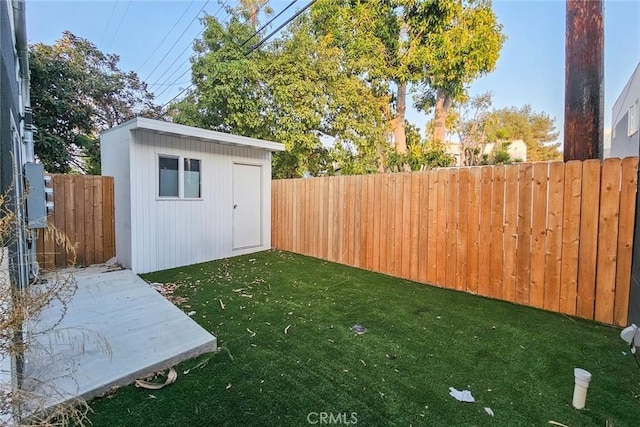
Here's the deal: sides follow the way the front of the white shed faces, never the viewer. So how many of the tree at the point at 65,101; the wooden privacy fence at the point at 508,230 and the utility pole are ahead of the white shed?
2

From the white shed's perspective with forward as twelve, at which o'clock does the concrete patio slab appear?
The concrete patio slab is roughly at 2 o'clock from the white shed.

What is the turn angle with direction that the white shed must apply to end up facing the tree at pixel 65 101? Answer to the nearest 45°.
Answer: approximately 180°

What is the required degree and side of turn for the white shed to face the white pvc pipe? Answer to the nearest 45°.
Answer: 0° — it already faces it

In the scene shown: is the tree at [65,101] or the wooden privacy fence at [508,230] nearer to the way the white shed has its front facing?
the wooden privacy fence

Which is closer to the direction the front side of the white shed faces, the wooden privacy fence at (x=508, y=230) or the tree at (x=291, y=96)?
the wooden privacy fence

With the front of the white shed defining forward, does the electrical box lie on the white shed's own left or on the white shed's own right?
on the white shed's own right

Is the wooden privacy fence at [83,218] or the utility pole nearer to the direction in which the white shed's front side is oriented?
the utility pole

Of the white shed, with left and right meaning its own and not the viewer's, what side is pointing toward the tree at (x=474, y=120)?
left

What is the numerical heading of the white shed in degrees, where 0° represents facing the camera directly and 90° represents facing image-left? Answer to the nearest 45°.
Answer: approximately 315°
